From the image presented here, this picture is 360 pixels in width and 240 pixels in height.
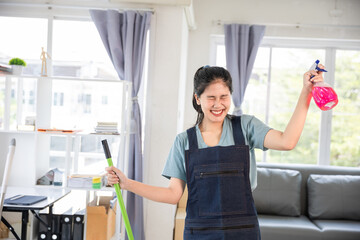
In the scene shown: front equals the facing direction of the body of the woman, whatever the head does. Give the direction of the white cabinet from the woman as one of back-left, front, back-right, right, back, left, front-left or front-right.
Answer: back-right

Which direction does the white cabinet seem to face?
toward the camera

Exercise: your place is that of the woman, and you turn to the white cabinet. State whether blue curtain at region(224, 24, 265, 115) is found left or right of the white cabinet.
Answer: right

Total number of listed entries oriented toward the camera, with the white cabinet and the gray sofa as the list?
2

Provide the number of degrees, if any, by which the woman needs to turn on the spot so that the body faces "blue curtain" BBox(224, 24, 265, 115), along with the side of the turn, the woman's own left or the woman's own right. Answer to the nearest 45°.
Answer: approximately 180°

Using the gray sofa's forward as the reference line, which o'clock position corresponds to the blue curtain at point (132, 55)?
The blue curtain is roughly at 2 o'clock from the gray sofa.

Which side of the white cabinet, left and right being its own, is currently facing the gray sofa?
left

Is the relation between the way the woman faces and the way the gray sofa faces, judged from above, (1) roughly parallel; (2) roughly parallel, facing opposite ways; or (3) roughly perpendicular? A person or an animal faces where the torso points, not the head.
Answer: roughly parallel

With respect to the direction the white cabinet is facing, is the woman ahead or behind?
ahead

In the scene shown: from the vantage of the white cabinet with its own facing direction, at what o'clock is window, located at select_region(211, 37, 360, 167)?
The window is roughly at 9 o'clock from the white cabinet.

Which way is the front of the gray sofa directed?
toward the camera

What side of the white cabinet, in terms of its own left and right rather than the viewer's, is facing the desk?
front

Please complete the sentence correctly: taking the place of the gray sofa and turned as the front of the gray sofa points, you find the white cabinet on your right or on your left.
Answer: on your right
